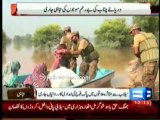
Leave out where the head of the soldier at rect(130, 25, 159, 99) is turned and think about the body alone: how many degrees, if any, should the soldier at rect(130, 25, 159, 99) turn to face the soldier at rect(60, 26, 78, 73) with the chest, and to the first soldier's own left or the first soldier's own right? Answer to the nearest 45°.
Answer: approximately 45° to the first soldier's own left

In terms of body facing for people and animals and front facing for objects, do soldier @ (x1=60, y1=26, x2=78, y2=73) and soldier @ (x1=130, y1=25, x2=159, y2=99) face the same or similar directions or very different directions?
very different directions

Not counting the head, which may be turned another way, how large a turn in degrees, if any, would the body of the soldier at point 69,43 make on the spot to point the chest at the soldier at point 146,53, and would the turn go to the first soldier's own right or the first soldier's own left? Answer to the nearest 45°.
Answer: approximately 45° to the first soldier's own left

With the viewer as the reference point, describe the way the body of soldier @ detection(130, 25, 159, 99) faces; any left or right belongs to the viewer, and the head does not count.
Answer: facing away from the viewer and to the left of the viewer
